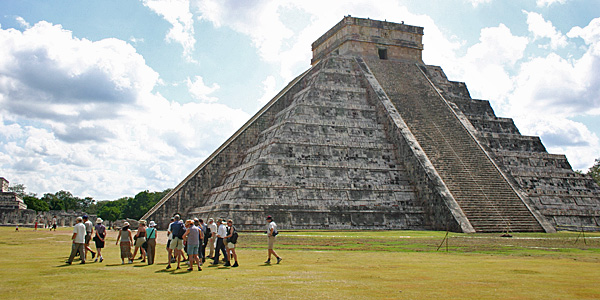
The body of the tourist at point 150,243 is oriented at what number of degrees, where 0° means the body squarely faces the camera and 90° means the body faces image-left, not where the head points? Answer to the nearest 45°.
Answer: approximately 180°

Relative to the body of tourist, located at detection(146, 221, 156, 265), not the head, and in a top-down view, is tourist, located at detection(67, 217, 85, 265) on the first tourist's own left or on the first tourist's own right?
on the first tourist's own left

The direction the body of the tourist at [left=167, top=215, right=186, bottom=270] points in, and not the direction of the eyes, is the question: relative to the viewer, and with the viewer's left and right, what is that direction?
facing away from the viewer

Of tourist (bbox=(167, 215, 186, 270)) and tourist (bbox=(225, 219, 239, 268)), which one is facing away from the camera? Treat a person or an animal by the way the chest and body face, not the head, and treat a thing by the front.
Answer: tourist (bbox=(167, 215, 186, 270))

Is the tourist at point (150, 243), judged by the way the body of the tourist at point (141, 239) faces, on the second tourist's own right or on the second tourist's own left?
on the second tourist's own right
